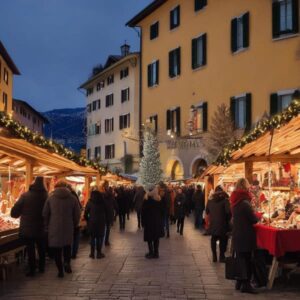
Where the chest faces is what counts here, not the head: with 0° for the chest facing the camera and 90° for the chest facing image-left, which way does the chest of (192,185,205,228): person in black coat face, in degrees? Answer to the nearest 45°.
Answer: approximately 180°

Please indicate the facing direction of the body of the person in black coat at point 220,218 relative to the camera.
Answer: away from the camera

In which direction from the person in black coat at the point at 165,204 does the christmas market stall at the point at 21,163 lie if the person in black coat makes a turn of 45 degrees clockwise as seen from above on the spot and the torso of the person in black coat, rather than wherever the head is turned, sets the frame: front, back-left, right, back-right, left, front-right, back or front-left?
back

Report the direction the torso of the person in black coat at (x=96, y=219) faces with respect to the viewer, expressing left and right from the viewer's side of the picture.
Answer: facing away from the viewer

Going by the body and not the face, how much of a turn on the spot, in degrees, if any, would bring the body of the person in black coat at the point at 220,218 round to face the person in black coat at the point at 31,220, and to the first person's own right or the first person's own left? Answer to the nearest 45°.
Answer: approximately 135° to the first person's own left

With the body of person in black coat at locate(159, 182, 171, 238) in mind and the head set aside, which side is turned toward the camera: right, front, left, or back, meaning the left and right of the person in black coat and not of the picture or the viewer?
back
